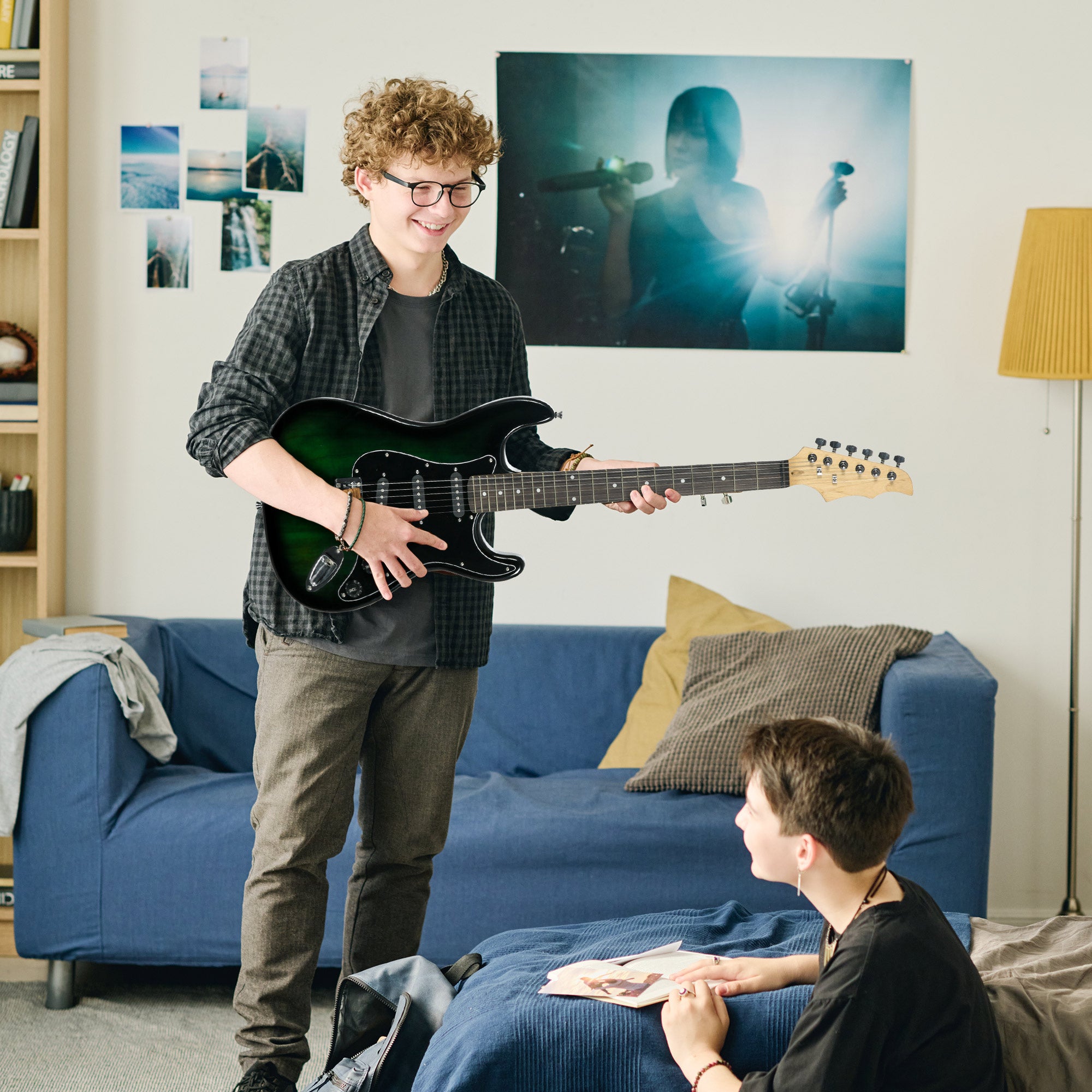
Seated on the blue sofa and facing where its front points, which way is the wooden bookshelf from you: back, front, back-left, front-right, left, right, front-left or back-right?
back-right

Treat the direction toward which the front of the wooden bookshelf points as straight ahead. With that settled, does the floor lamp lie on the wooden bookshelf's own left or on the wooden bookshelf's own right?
on the wooden bookshelf's own left

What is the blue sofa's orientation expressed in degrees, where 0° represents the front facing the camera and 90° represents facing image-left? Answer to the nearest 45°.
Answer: approximately 0°
